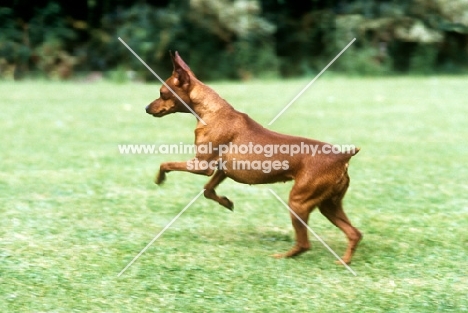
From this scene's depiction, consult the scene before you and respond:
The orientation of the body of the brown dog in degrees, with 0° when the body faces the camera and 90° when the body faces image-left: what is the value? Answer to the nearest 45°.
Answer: approximately 90°
